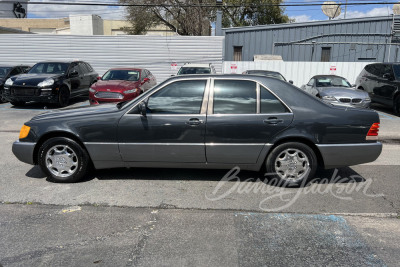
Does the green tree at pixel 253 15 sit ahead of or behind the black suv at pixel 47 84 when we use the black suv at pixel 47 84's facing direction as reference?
behind

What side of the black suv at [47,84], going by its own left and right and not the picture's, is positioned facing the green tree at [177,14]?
back

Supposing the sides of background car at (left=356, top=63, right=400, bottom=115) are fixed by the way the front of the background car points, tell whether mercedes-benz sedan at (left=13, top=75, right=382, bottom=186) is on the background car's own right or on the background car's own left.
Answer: on the background car's own right

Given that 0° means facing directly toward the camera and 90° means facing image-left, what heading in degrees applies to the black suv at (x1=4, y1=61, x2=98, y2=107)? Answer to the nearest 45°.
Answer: approximately 45°

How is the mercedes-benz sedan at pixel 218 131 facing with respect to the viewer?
to the viewer's left

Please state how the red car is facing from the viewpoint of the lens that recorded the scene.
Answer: facing the viewer and to the left of the viewer

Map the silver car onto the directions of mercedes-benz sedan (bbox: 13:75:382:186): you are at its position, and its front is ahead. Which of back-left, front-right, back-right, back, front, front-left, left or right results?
back-right

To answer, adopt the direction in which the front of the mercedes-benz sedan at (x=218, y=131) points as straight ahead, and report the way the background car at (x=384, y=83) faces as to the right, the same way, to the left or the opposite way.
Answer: to the left

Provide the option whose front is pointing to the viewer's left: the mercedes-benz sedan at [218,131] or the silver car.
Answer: the mercedes-benz sedan
